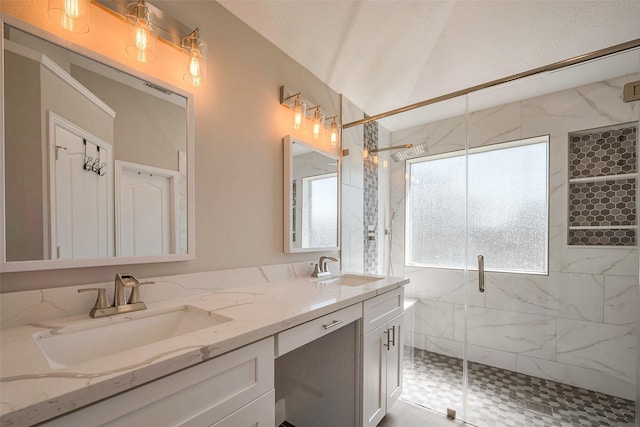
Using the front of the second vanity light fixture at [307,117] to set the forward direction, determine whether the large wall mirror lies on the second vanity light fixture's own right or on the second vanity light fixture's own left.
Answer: on the second vanity light fixture's own right

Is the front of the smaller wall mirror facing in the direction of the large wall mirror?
no

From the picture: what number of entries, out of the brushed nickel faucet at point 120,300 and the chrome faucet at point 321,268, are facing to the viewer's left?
0

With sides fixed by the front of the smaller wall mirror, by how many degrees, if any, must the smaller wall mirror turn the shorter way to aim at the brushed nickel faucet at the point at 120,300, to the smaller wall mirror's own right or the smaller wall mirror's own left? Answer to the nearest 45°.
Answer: approximately 90° to the smaller wall mirror's own right

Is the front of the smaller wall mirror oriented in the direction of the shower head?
no

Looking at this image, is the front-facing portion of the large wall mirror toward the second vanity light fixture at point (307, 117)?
no

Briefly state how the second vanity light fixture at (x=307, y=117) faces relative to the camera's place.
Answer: facing the viewer and to the right of the viewer

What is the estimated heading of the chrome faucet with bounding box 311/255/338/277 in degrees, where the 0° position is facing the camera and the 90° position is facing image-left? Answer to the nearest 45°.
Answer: approximately 315°

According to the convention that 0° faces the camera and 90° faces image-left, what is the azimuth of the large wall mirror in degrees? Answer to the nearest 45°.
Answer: approximately 315°

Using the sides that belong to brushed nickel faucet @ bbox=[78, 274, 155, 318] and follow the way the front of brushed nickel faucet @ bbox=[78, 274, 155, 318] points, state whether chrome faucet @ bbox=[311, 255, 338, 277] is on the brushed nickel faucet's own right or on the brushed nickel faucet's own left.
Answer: on the brushed nickel faucet's own left

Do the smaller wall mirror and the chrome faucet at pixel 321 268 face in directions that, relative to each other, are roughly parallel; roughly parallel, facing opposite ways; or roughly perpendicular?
roughly parallel

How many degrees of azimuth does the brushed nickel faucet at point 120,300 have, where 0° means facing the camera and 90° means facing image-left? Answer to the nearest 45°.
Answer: approximately 315°

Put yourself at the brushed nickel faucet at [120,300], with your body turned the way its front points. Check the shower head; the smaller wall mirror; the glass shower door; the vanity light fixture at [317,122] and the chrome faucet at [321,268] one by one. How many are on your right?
0

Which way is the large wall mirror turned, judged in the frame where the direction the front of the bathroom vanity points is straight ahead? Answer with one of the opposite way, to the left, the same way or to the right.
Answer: the same way

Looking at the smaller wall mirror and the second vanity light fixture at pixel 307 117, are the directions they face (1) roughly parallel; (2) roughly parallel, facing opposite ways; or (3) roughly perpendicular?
roughly parallel

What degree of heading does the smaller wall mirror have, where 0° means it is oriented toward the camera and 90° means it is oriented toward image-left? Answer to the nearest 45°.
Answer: approximately 315°
